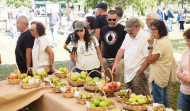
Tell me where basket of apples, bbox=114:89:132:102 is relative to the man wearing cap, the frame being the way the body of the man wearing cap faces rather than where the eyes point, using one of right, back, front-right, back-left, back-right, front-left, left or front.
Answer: front-left

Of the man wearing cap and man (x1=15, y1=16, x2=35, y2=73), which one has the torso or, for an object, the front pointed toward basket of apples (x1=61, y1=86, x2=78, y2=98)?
the man wearing cap

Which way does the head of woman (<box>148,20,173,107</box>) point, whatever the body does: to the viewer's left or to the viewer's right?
to the viewer's left

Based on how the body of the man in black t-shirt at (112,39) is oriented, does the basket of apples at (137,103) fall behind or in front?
in front

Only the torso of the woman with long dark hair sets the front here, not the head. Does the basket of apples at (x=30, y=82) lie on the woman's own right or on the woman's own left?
on the woman's own right

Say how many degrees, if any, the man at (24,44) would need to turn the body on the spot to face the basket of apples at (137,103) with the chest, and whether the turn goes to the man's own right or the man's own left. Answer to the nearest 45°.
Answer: approximately 90° to the man's own left

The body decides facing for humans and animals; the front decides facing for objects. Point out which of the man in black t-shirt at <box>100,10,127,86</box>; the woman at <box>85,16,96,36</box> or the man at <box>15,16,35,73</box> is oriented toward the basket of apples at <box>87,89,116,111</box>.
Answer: the man in black t-shirt

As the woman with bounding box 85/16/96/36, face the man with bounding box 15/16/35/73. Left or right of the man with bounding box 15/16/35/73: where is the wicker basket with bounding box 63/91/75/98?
left

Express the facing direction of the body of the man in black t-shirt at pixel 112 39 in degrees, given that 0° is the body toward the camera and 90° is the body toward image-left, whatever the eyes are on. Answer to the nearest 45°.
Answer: approximately 0°
